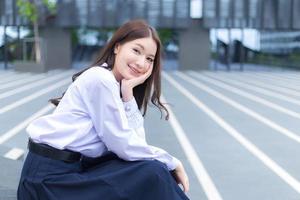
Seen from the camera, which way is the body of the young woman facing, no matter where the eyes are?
to the viewer's right
